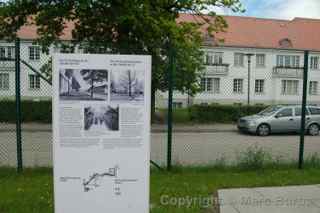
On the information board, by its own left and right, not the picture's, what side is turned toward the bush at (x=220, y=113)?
back

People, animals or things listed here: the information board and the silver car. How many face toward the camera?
1

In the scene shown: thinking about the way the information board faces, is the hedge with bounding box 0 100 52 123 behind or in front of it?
behind

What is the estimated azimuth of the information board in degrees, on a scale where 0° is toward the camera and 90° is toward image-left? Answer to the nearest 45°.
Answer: approximately 0°

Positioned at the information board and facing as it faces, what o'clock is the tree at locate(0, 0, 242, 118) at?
The tree is roughly at 6 o'clock from the information board.

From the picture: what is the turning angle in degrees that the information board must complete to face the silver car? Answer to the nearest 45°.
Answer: approximately 135° to its left

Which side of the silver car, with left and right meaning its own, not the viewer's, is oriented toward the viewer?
left

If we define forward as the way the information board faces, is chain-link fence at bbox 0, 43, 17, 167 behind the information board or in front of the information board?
behind
